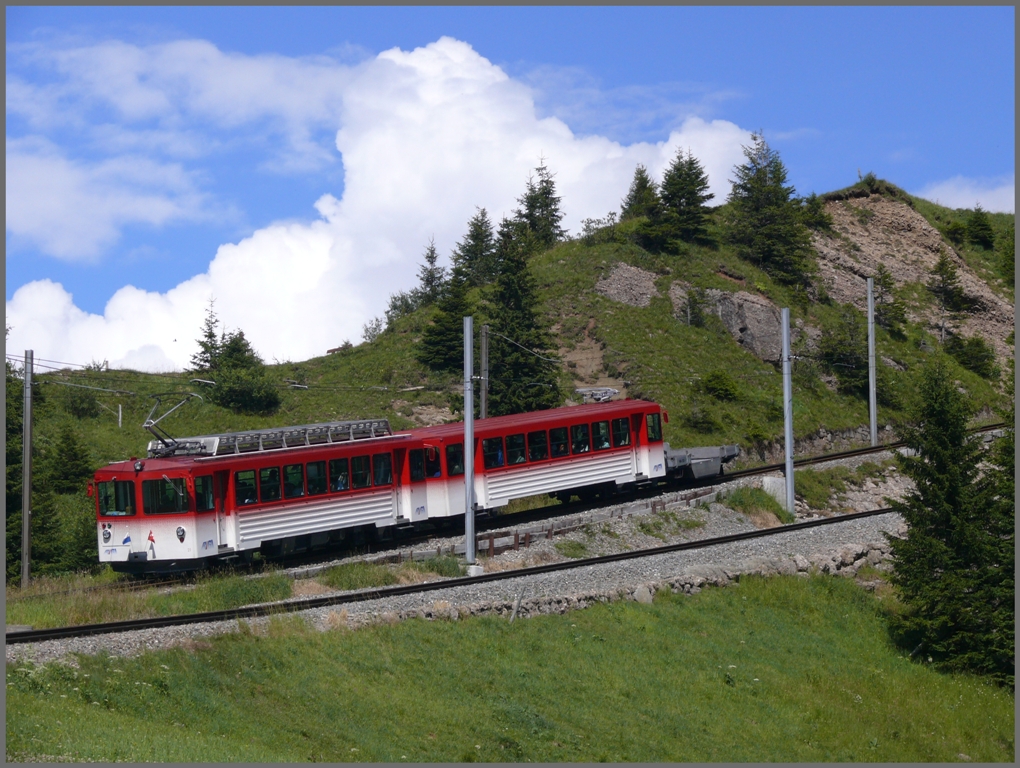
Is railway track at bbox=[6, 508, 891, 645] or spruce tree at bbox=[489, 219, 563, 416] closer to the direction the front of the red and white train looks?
the railway track

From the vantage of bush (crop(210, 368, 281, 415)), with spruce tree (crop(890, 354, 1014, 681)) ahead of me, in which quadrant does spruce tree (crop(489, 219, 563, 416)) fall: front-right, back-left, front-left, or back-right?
front-left

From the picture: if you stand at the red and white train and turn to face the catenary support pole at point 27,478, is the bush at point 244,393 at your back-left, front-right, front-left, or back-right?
front-right

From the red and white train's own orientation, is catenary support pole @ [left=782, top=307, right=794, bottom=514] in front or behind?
behind

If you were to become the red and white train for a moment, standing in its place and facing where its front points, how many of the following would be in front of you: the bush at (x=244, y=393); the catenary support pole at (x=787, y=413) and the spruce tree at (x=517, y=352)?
0

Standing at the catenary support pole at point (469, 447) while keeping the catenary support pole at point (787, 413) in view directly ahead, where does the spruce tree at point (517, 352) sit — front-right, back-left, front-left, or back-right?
front-left

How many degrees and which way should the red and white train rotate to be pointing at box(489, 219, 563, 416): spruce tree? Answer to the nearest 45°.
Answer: approximately 135° to its right

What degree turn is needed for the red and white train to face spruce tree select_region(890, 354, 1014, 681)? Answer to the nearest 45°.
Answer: approximately 135° to its left

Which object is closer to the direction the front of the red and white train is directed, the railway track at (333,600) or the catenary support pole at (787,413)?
the railway track

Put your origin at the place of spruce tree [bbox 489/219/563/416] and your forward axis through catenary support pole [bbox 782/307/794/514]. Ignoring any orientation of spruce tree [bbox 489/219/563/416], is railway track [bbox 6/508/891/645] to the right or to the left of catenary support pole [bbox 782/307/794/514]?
right
